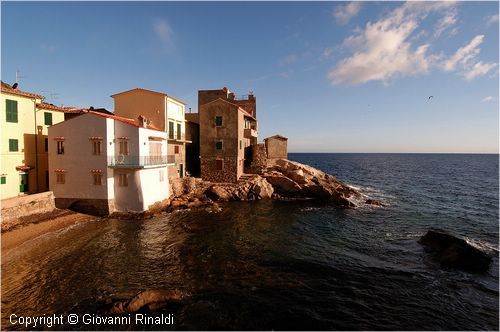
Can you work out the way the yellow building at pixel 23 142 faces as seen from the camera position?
facing the viewer and to the right of the viewer

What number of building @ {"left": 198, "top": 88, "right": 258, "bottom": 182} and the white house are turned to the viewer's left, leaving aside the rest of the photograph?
0

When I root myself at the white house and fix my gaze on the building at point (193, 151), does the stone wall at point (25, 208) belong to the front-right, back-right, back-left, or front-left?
back-left

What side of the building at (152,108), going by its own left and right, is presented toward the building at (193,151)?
left

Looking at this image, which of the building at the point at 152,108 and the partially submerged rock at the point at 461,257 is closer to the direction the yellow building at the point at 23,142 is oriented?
the partially submerged rock

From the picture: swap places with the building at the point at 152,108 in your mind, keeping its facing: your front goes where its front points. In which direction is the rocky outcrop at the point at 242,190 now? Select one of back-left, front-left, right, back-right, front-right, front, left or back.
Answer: front-left

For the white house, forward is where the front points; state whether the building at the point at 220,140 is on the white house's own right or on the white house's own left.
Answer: on the white house's own left

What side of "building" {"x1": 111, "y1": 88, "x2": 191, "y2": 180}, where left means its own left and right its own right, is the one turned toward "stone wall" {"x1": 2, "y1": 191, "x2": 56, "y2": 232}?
right
